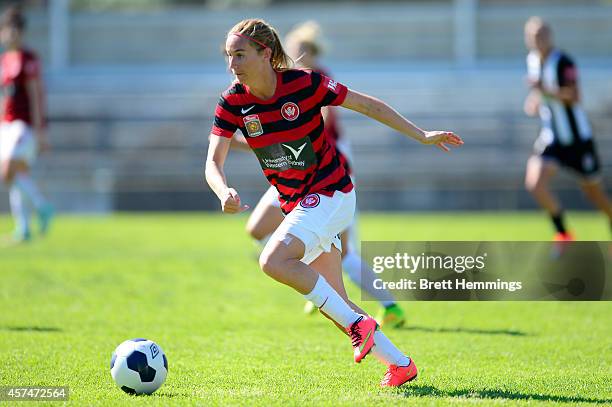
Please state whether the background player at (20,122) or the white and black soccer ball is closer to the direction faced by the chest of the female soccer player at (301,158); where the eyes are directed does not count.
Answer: the white and black soccer ball

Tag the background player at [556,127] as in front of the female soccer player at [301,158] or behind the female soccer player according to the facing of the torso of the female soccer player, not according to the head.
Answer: behind

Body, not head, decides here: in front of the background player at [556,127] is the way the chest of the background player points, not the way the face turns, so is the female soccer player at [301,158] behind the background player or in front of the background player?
in front

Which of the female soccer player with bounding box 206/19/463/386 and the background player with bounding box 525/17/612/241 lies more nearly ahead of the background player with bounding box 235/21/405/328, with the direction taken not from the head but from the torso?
the female soccer player

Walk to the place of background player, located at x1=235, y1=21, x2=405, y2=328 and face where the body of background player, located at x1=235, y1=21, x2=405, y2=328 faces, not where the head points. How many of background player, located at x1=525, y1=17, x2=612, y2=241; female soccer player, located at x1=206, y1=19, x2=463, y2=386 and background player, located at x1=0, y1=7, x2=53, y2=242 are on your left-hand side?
1

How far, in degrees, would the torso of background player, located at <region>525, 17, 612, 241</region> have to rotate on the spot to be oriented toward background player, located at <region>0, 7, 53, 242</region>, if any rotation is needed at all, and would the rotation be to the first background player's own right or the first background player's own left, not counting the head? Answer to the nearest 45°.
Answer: approximately 45° to the first background player's own right

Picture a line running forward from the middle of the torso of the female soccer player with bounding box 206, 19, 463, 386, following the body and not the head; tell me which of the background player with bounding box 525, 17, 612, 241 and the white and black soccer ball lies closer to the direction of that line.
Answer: the white and black soccer ball

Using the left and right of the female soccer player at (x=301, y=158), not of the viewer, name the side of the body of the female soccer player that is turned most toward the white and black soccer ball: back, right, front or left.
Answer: front

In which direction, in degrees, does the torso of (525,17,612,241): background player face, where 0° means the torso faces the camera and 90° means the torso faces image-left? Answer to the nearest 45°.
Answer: approximately 45°
